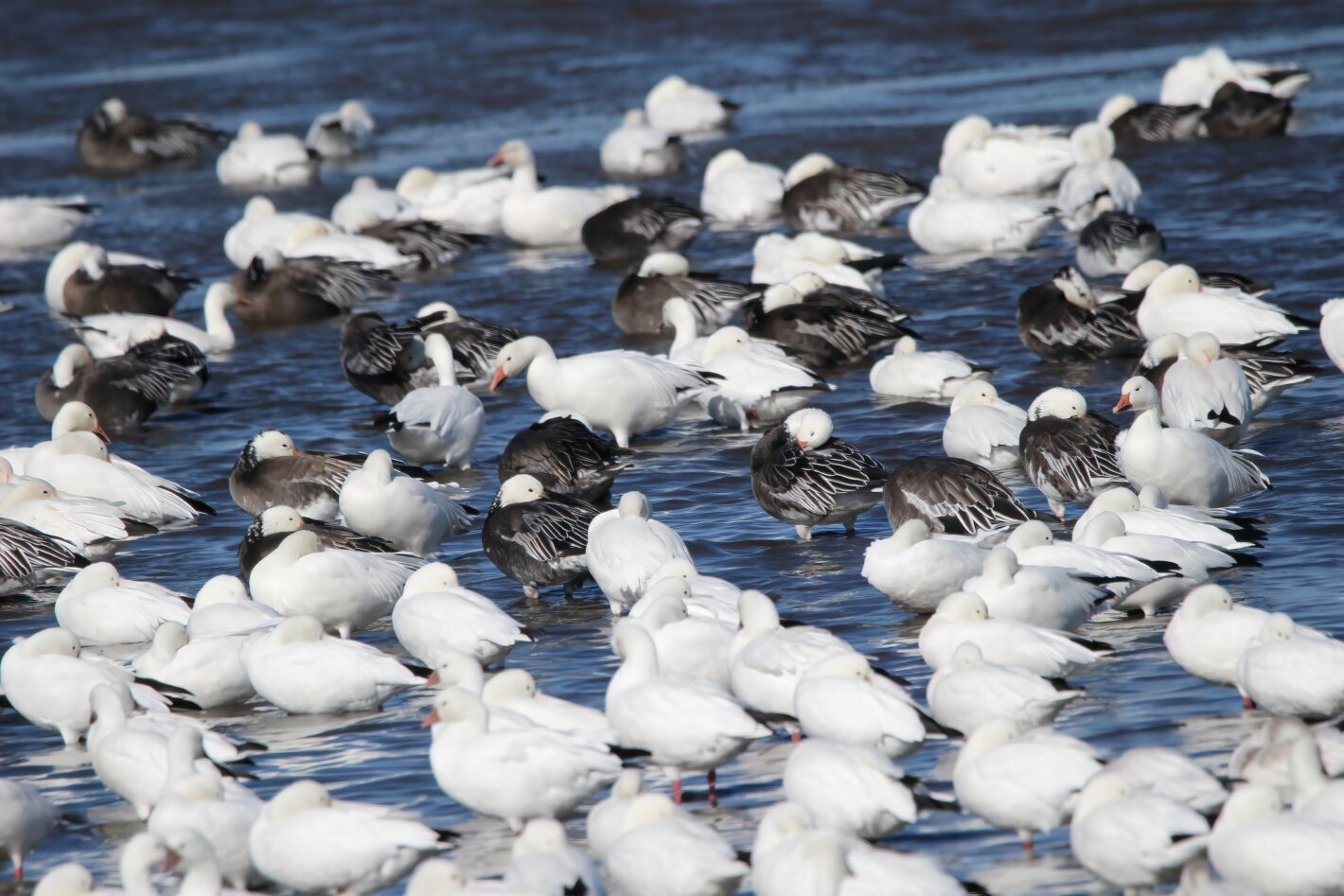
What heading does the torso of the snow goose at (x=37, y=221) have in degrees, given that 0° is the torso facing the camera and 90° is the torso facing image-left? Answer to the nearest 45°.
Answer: approximately 90°

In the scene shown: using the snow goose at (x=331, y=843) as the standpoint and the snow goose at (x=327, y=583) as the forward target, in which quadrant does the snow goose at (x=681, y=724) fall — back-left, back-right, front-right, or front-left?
front-right

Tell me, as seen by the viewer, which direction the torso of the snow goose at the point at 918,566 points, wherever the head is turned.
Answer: to the viewer's left

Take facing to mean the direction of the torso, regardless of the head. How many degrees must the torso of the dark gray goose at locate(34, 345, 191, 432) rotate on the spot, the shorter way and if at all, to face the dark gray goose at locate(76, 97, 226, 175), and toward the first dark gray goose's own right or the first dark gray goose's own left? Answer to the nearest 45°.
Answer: approximately 90° to the first dark gray goose's own right

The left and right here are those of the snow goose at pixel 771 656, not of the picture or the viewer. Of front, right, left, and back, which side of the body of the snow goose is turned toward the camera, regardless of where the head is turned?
left

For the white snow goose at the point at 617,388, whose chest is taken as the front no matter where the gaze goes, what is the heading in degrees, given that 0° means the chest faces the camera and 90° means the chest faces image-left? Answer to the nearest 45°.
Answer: approximately 90°

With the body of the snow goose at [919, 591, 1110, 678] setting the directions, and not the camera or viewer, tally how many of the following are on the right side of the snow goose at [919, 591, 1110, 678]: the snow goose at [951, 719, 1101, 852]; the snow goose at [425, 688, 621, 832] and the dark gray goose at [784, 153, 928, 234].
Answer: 1

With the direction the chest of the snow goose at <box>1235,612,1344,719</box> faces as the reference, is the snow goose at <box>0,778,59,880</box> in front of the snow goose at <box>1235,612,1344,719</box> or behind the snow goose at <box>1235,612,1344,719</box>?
in front

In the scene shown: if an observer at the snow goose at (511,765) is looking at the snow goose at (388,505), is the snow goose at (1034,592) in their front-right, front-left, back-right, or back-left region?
front-right

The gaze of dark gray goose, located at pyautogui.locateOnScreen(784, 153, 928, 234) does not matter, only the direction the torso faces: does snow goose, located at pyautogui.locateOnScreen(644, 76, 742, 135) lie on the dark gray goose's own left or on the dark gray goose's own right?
on the dark gray goose's own right

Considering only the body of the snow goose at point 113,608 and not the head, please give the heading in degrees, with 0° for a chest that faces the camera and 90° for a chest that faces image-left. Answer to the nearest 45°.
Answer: approximately 90°

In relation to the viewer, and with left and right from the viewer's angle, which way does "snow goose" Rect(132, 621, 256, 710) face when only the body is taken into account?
facing to the left of the viewer

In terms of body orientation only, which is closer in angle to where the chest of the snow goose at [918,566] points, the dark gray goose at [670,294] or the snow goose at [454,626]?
the snow goose
